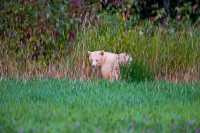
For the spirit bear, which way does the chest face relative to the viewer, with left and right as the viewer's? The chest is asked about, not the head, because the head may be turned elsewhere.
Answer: facing the viewer and to the left of the viewer
